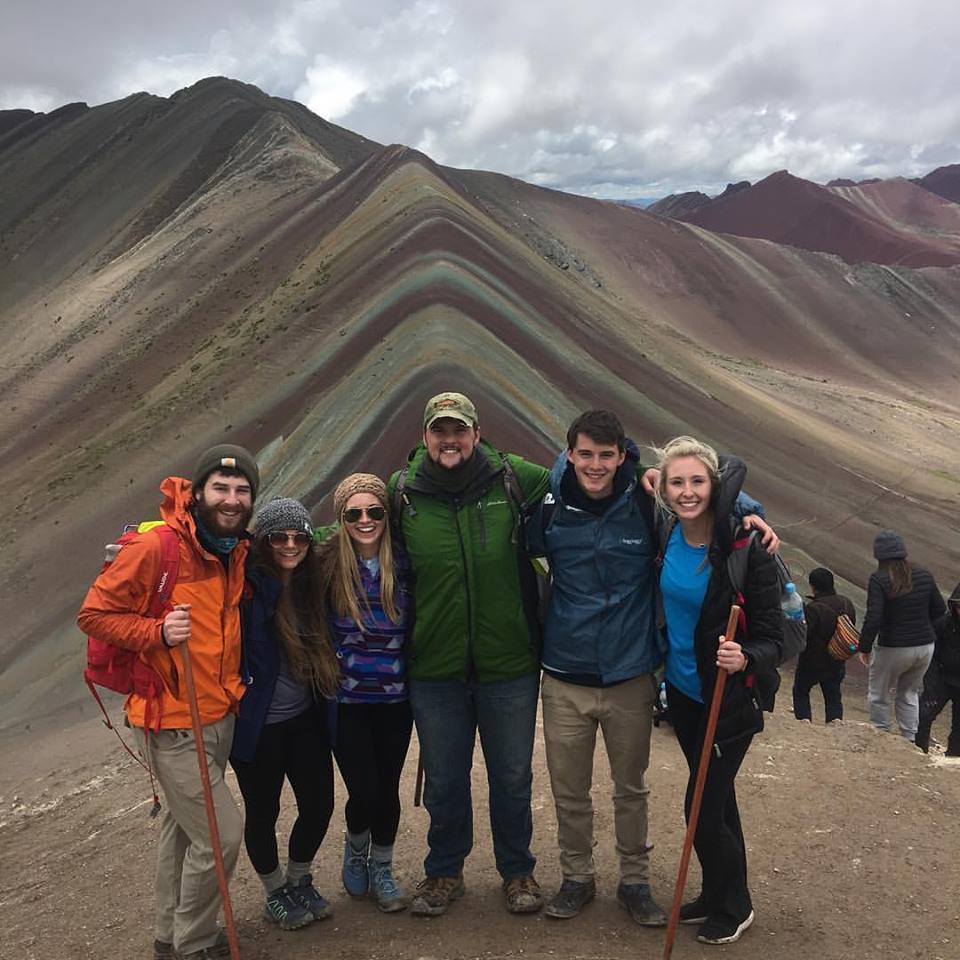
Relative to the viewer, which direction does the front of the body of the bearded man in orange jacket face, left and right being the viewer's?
facing the viewer and to the right of the viewer

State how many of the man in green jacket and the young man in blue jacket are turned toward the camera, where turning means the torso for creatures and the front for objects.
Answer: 2

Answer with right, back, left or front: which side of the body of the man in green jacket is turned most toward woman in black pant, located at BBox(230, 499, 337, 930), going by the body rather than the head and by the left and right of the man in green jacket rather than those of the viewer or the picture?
right

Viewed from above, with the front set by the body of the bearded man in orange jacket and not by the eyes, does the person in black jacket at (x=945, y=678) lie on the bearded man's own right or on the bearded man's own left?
on the bearded man's own left
